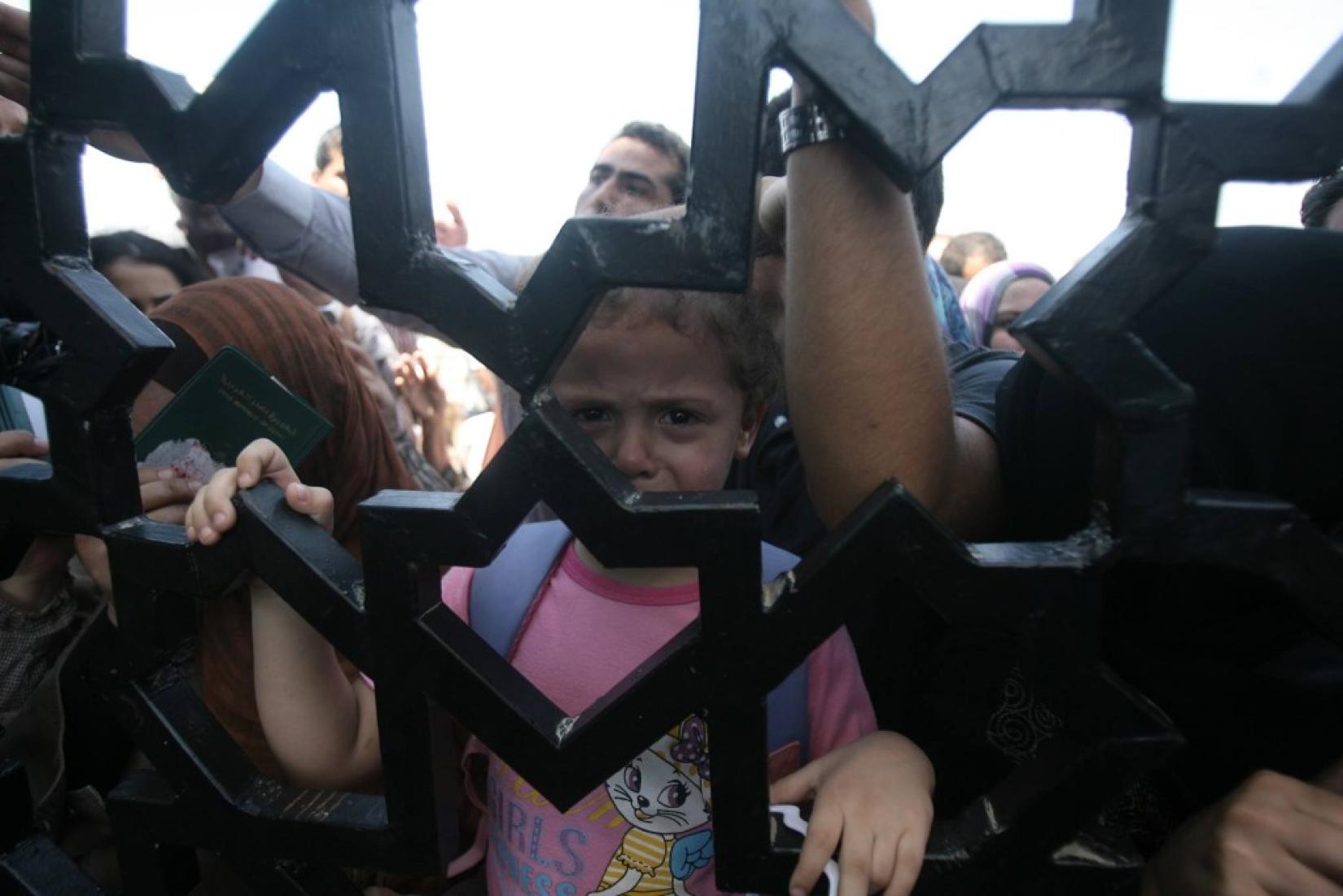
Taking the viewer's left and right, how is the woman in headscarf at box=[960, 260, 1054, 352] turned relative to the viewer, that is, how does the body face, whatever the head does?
facing the viewer and to the right of the viewer
